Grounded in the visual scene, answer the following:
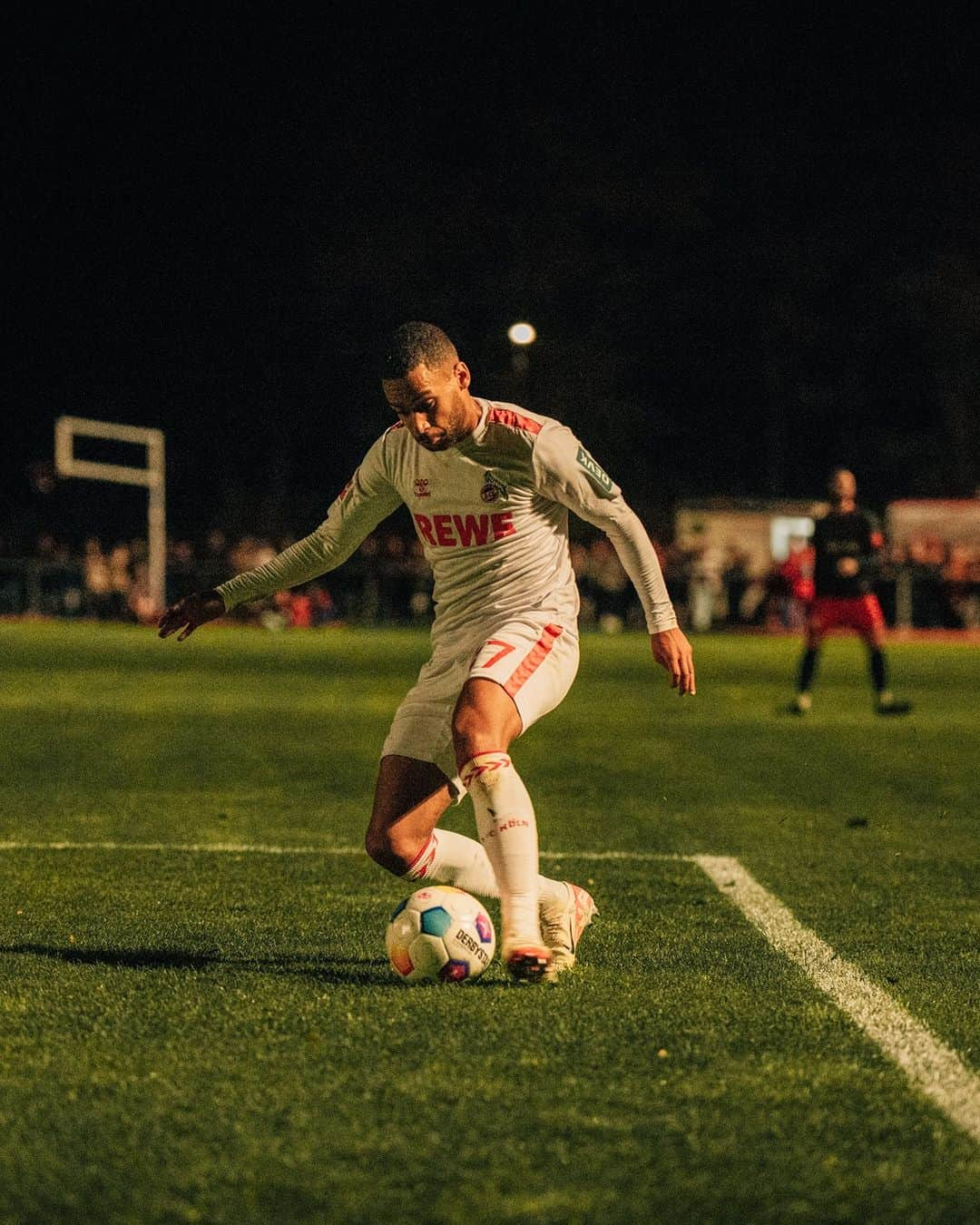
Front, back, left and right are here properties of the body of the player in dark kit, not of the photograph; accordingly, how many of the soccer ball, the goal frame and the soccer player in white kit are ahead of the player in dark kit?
2

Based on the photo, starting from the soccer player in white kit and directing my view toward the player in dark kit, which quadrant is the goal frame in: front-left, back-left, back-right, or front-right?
front-left

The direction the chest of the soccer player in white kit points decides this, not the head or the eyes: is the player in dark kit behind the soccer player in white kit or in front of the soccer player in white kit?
behind

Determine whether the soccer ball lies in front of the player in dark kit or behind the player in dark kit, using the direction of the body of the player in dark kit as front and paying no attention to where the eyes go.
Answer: in front

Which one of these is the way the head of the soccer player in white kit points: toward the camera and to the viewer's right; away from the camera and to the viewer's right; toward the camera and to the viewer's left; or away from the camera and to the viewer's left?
toward the camera and to the viewer's left

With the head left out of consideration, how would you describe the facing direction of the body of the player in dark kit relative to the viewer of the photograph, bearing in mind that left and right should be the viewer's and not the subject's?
facing the viewer

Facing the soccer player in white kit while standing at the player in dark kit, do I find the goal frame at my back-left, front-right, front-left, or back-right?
back-right

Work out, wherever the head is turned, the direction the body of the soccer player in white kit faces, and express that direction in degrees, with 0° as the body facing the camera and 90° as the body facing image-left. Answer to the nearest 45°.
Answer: approximately 45°

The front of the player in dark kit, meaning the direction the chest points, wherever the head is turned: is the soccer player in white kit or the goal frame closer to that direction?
the soccer player in white kit

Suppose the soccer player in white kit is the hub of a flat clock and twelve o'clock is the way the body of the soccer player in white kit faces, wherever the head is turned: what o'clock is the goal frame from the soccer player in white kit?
The goal frame is roughly at 4 o'clock from the soccer player in white kit.

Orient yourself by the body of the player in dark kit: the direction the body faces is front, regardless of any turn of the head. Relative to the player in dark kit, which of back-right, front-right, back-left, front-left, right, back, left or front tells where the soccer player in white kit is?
front

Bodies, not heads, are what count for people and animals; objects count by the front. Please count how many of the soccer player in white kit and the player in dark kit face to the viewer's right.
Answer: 0
